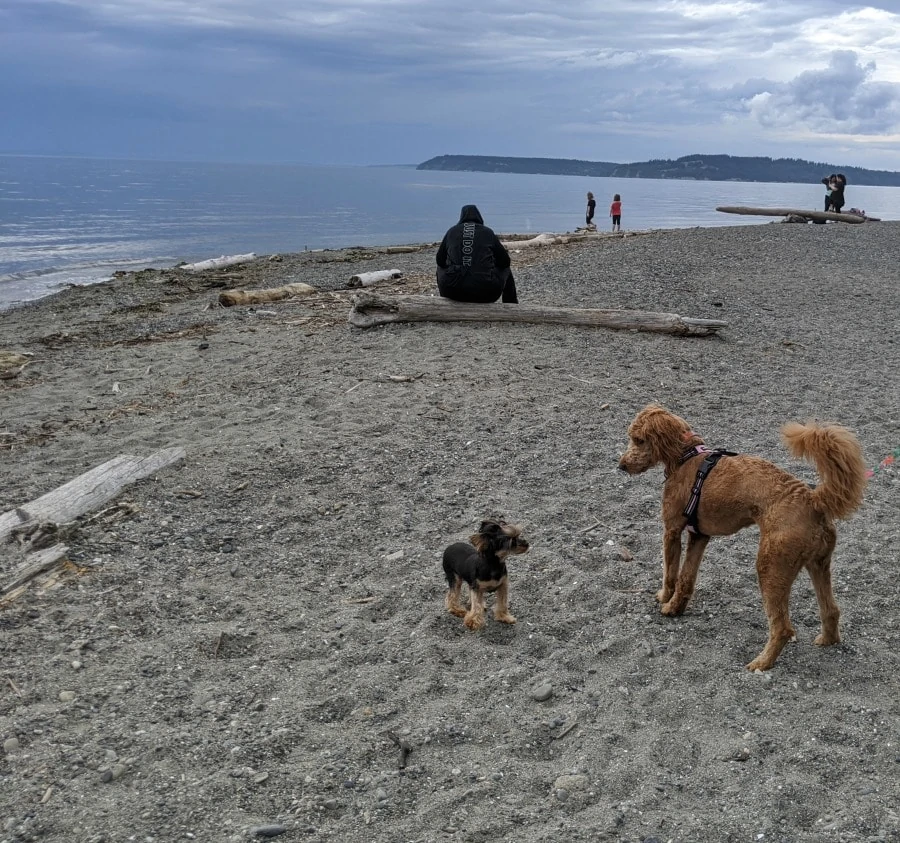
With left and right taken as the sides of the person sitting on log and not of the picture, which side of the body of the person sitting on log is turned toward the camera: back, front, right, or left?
back

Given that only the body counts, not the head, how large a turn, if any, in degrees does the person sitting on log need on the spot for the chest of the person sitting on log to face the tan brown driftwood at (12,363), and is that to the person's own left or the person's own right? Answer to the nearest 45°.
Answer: approximately 90° to the person's own left

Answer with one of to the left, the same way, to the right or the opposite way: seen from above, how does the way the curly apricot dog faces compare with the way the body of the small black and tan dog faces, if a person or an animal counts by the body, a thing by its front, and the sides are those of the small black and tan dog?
the opposite way

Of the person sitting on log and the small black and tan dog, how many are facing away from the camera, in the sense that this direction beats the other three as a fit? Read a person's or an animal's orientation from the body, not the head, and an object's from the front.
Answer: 1

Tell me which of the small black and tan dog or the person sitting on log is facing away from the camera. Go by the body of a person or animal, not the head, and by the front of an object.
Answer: the person sitting on log

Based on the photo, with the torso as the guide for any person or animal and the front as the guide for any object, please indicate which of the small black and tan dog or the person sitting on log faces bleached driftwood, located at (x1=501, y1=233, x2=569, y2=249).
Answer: the person sitting on log

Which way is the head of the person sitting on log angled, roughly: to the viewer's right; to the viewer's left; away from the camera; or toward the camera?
away from the camera

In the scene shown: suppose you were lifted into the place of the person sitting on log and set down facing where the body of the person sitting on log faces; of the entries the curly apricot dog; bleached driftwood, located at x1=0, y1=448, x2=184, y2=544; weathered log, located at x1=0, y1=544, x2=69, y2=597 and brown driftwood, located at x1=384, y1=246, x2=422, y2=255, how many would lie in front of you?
1

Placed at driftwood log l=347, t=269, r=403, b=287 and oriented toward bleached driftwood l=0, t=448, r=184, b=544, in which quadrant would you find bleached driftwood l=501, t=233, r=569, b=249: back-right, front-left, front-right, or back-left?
back-left

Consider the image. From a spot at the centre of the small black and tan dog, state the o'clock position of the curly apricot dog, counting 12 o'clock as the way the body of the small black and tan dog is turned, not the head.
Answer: The curly apricot dog is roughly at 11 o'clock from the small black and tan dog.

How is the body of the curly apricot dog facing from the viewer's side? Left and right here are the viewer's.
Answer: facing away from the viewer and to the left of the viewer

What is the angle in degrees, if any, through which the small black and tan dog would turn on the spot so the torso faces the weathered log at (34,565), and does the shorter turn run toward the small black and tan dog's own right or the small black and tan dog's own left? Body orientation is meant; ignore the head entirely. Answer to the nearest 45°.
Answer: approximately 135° to the small black and tan dog's own right

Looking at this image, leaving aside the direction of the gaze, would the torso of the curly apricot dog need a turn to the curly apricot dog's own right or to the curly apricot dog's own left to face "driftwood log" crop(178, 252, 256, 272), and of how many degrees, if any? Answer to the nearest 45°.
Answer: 0° — it already faces it

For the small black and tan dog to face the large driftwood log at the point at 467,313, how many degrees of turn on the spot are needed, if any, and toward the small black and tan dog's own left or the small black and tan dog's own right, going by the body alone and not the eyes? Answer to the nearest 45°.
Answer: approximately 135° to the small black and tan dog's own left
